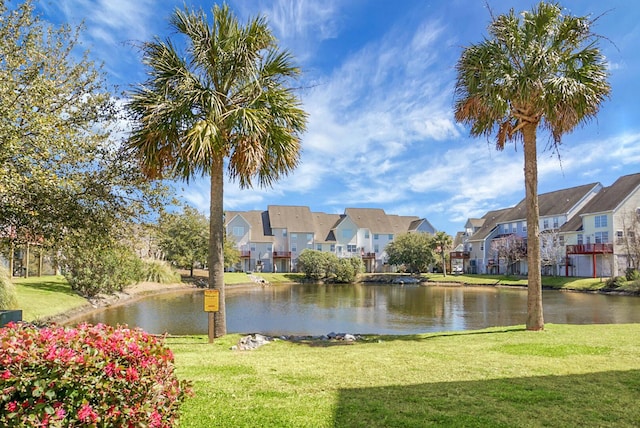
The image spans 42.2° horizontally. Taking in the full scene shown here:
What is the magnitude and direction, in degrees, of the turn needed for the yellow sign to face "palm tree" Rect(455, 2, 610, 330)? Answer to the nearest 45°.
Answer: approximately 90° to its left

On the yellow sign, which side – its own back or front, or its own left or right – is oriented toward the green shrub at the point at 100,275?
back

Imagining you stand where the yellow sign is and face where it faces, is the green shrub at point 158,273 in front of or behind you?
behind

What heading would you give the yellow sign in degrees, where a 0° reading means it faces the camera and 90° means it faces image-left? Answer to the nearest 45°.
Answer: approximately 0°

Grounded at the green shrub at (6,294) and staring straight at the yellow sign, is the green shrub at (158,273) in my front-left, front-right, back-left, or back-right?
back-left

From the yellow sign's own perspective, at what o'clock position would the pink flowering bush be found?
The pink flowering bush is roughly at 12 o'clock from the yellow sign.

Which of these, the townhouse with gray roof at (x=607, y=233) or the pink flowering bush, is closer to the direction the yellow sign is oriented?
the pink flowering bush

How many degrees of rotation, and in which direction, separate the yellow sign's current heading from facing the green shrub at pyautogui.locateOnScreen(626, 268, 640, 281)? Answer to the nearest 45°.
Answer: approximately 135° to its left

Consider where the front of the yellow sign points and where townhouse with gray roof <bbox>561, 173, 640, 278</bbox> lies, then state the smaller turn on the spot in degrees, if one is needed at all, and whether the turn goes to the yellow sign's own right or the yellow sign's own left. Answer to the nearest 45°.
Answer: approximately 135° to the yellow sign's own left
